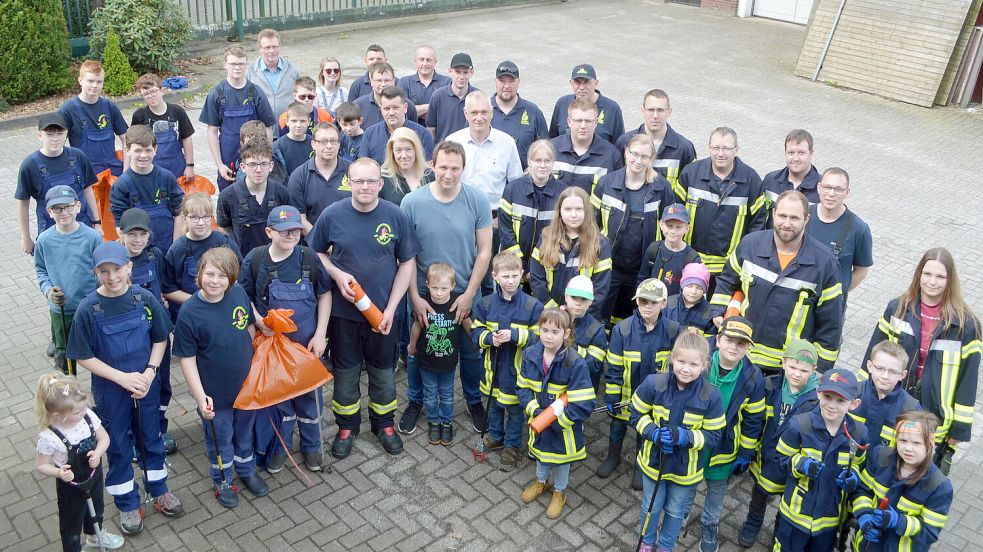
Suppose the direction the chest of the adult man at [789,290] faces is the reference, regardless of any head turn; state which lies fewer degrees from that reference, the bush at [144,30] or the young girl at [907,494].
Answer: the young girl

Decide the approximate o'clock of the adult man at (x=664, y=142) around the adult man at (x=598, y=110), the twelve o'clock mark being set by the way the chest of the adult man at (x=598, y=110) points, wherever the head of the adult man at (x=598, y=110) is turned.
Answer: the adult man at (x=664, y=142) is roughly at 11 o'clock from the adult man at (x=598, y=110).

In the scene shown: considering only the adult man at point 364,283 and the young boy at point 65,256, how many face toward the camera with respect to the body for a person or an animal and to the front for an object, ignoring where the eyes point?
2

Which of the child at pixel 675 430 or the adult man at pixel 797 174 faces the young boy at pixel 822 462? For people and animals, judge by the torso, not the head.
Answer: the adult man

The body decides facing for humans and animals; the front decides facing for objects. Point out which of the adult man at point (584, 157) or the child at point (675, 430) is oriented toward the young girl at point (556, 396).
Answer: the adult man

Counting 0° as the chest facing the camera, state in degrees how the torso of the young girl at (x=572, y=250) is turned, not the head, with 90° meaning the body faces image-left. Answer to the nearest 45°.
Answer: approximately 0°

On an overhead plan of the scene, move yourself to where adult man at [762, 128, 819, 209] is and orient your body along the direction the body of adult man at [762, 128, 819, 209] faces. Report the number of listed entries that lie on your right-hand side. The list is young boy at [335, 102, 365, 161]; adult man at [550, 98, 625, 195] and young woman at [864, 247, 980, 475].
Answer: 2
